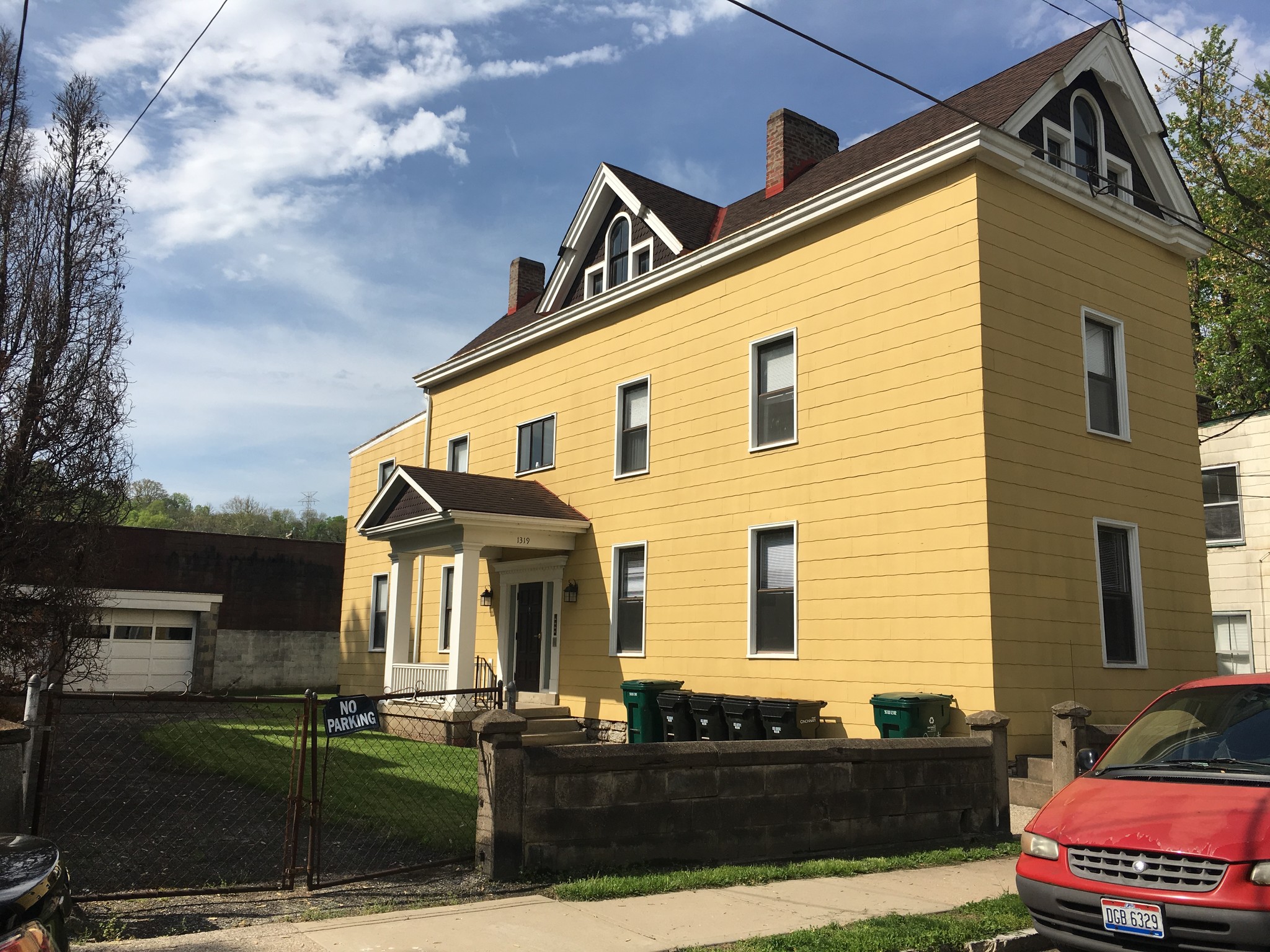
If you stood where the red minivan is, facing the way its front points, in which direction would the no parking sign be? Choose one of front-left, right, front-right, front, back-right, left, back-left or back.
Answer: front-right

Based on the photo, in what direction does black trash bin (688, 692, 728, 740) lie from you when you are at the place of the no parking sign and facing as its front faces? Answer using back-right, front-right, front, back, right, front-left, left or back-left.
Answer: back-left

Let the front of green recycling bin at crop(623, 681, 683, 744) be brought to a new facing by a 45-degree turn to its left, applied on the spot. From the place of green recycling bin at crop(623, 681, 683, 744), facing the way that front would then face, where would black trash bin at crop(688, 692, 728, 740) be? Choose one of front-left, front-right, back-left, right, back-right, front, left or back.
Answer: front-left

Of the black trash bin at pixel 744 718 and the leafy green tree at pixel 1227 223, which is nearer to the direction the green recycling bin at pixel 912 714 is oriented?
the black trash bin

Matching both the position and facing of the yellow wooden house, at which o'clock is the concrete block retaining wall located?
The concrete block retaining wall is roughly at 11 o'clock from the yellow wooden house.

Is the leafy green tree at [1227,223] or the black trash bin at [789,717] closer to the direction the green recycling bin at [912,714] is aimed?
the black trash bin

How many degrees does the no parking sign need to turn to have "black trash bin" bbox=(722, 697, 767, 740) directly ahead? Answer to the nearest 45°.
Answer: approximately 135° to its left

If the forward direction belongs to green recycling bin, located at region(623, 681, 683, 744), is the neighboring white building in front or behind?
behind

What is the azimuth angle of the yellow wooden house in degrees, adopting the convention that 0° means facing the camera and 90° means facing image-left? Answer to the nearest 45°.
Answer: approximately 45°

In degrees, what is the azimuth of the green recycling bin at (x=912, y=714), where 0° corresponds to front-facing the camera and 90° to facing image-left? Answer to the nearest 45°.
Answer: approximately 45°
